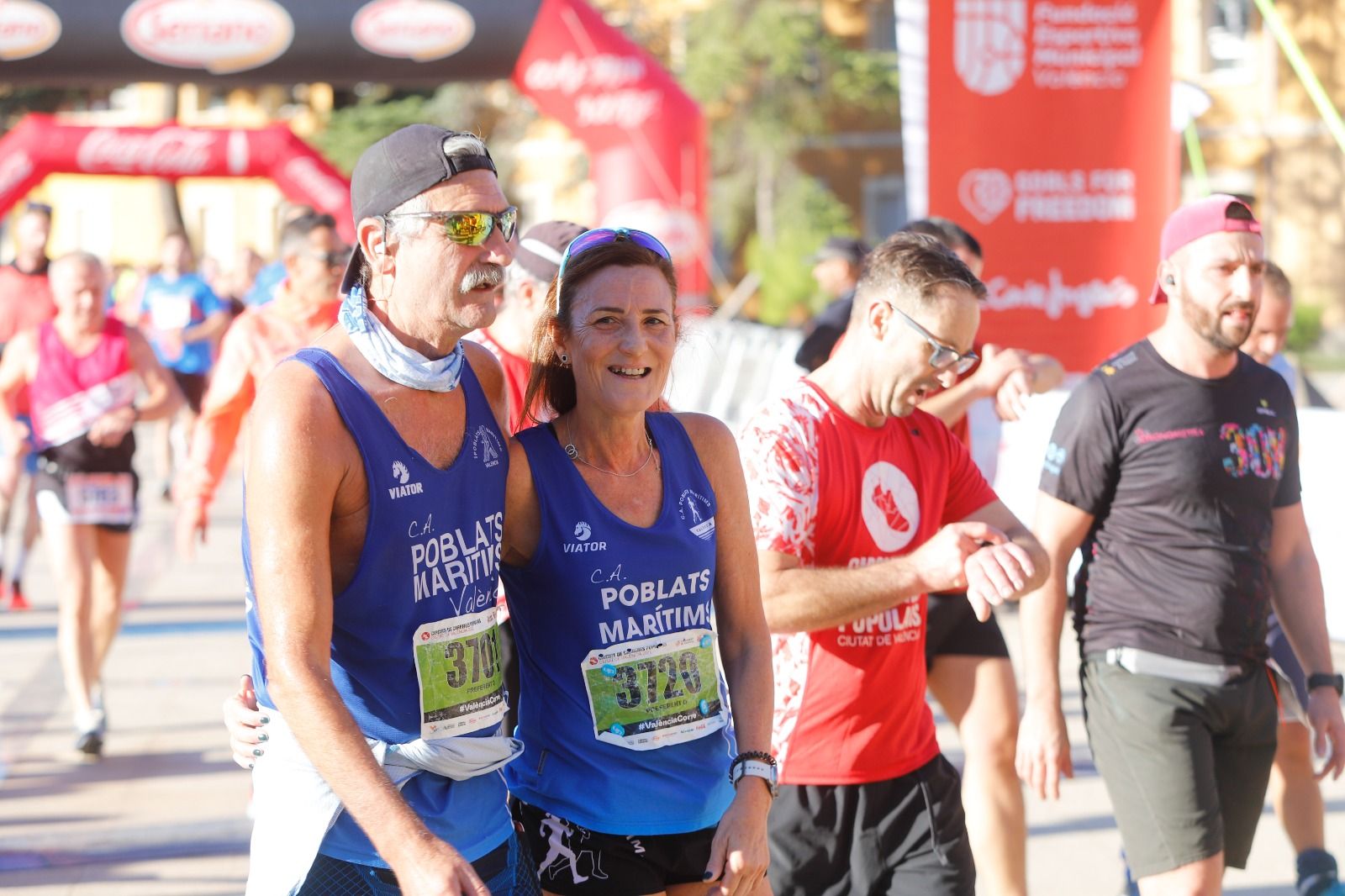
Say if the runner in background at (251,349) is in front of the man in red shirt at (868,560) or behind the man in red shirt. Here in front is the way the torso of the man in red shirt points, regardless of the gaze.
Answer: behind

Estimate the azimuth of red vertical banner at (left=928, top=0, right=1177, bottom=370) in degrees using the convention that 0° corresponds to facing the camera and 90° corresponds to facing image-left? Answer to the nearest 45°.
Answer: approximately 0°

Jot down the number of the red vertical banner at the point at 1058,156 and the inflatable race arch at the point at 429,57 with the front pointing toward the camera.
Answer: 2

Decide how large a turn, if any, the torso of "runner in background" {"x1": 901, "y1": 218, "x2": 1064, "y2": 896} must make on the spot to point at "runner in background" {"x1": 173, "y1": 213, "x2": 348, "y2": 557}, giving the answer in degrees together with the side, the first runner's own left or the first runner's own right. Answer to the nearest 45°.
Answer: approximately 135° to the first runner's own right

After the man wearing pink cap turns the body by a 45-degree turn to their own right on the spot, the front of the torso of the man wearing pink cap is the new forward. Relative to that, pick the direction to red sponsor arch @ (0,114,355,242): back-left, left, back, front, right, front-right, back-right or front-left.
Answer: back-right

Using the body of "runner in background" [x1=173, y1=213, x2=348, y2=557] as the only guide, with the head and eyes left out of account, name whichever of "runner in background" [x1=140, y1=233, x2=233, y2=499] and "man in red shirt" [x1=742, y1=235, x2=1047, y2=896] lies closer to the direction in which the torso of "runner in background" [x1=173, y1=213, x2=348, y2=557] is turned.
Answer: the man in red shirt
